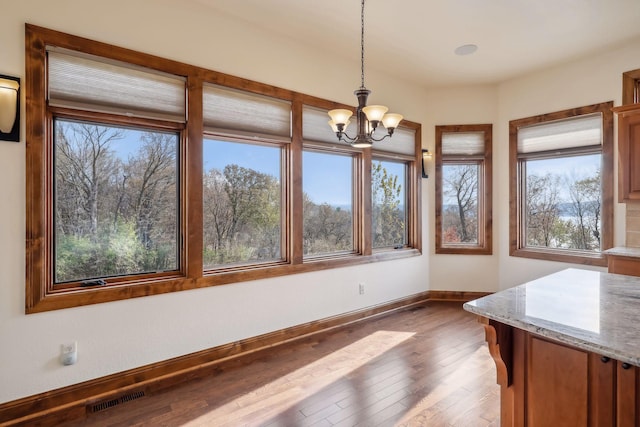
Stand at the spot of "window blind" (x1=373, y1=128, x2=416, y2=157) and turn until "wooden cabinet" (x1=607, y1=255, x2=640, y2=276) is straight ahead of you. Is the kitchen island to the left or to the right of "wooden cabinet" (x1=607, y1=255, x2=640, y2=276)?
right

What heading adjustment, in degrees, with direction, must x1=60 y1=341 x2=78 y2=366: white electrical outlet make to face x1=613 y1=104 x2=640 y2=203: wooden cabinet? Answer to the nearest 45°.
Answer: approximately 45° to its left

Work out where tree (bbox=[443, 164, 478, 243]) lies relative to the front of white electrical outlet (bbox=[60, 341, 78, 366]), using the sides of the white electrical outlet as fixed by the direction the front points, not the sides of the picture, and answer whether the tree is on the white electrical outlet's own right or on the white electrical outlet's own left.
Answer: on the white electrical outlet's own left

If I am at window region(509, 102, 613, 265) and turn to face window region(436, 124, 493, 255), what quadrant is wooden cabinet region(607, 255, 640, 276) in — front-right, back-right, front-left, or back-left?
back-left

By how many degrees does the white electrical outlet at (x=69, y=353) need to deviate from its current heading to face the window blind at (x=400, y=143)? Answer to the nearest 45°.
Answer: approximately 90° to its left

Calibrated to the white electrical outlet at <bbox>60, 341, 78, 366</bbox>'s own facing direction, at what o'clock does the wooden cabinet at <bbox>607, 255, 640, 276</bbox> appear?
The wooden cabinet is roughly at 10 o'clock from the white electrical outlet.

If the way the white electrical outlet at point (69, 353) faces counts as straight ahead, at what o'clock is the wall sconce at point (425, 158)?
The wall sconce is roughly at 9 o'clock from the white electrical outlet.

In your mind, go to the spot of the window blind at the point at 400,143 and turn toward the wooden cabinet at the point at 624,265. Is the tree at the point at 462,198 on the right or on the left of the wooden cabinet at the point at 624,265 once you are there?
left

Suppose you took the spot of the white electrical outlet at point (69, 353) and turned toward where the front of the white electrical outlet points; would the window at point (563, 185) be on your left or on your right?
on your left
